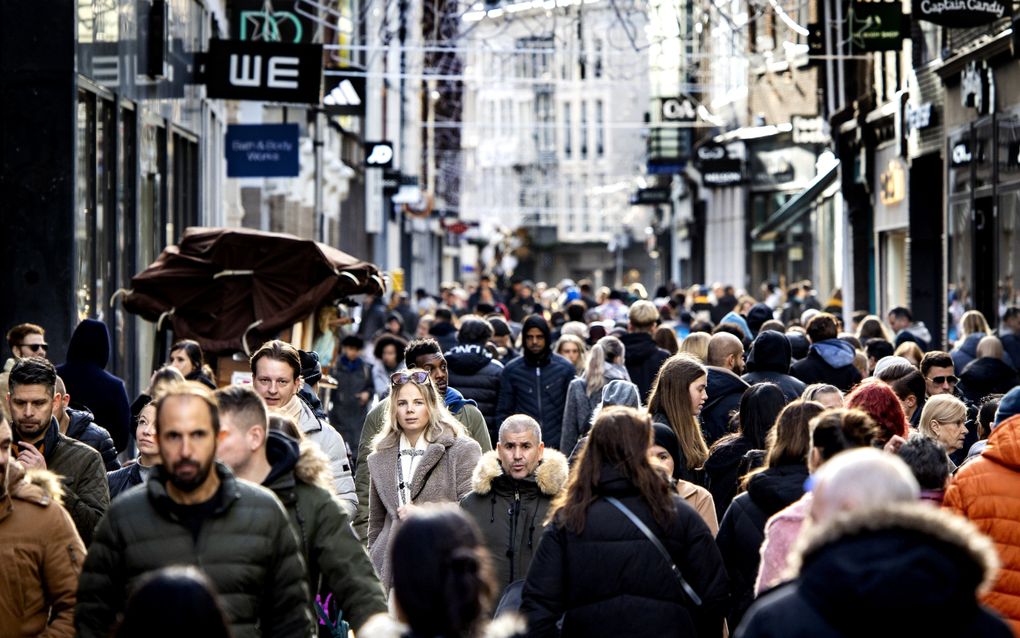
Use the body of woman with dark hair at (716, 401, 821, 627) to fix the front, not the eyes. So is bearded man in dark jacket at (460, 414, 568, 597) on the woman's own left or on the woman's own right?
on the woman's own left

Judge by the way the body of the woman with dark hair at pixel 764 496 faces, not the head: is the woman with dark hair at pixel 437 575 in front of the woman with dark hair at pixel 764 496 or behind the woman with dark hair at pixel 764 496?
behind

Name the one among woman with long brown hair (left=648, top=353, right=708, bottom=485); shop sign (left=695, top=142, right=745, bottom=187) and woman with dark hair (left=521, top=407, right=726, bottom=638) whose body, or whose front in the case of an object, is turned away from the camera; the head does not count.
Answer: the woman with dark hair

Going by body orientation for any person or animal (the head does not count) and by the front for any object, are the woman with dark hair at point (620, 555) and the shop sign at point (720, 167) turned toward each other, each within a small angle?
yes

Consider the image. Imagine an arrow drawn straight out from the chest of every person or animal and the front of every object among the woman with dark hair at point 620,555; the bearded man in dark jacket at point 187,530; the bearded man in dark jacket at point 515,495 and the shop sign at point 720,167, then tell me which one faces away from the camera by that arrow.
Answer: the woman with dark hair

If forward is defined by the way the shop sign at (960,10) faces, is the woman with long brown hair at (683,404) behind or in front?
in front

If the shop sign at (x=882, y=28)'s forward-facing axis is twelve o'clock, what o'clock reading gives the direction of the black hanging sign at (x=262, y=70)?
The black hanging sign is roughly at 2 o'clock from the shop sign.

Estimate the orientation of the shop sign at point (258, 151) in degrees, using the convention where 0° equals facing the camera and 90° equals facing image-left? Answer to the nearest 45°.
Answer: approximately 0°

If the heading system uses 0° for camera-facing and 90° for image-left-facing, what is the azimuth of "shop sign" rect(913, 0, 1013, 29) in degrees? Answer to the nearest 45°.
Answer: approximately 0°
